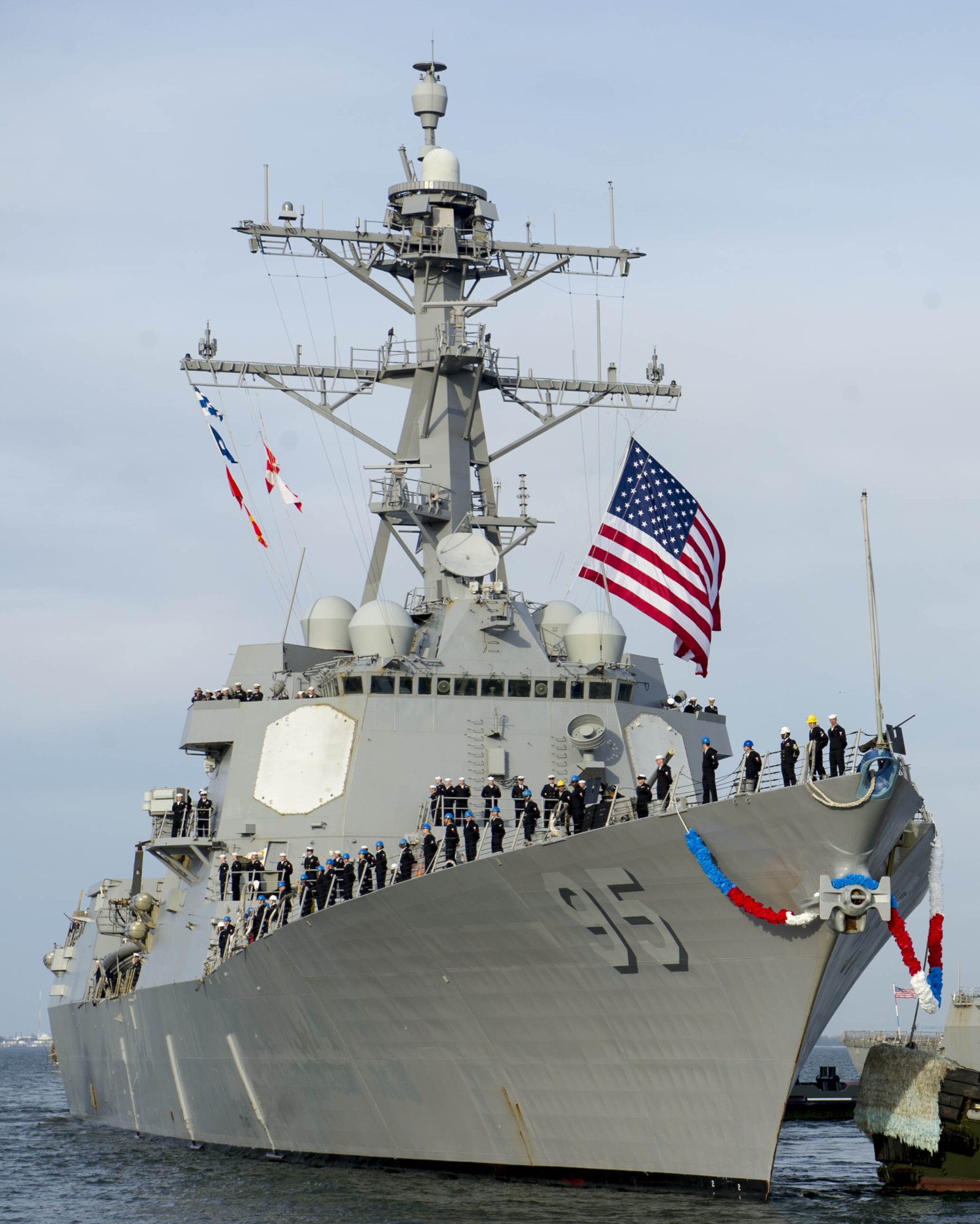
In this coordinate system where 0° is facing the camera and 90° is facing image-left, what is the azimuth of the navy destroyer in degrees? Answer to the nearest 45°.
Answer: approximately 315°
